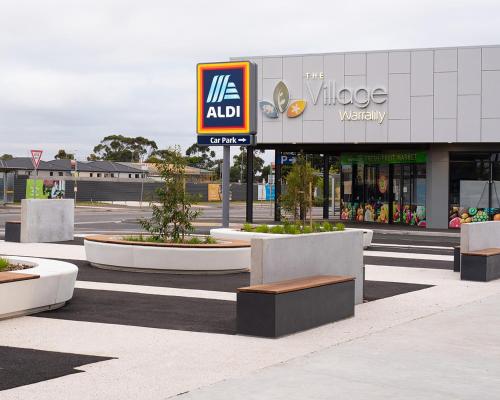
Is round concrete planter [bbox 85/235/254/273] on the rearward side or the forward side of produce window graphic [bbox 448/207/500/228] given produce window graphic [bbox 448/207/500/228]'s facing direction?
on the forward side

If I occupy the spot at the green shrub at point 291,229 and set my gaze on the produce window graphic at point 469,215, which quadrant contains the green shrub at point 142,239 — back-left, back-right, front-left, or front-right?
back-left

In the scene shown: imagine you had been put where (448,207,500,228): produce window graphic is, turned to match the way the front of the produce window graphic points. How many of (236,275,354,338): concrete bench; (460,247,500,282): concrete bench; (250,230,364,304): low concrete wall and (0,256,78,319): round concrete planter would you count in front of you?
4

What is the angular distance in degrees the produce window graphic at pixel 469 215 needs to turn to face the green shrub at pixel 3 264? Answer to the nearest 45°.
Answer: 0° — it already faces it

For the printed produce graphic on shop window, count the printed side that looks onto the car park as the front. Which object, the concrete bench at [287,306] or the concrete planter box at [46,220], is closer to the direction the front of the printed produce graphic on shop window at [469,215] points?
the concrete bench

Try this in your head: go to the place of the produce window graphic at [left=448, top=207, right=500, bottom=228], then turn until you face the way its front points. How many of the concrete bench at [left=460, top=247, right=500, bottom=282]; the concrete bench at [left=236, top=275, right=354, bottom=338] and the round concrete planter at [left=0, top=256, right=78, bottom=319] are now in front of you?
3

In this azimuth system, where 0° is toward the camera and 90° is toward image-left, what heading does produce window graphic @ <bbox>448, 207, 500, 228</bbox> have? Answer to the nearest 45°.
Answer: approximately 0°

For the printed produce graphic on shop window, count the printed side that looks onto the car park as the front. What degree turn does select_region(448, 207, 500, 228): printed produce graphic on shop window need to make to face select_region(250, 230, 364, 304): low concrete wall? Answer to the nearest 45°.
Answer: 0° — it already faces it

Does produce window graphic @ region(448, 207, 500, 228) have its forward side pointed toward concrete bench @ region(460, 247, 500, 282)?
yes

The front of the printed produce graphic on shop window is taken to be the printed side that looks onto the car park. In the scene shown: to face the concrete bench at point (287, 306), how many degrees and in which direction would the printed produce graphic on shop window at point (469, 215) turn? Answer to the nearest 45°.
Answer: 0° — it already faces it
